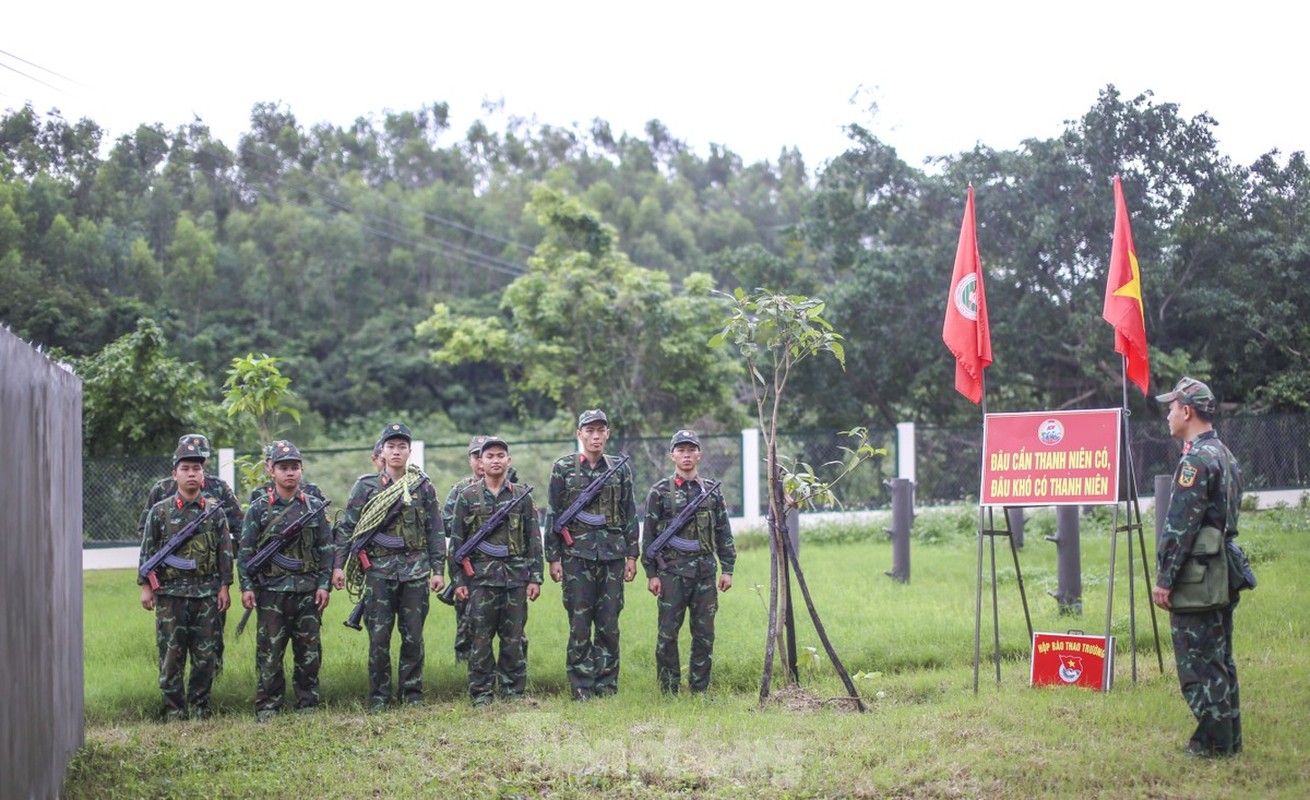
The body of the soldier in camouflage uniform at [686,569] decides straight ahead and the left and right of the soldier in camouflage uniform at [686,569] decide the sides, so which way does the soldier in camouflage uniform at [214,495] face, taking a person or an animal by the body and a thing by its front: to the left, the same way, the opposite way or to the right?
the same way

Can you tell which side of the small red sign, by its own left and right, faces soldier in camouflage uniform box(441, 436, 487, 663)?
right

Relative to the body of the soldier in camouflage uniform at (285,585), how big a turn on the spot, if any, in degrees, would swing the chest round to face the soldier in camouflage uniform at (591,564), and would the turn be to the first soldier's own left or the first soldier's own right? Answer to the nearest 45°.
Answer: approximately 90° to the first soldier's own left

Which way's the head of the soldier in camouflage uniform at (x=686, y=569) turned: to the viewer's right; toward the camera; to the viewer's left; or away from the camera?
toward the camera

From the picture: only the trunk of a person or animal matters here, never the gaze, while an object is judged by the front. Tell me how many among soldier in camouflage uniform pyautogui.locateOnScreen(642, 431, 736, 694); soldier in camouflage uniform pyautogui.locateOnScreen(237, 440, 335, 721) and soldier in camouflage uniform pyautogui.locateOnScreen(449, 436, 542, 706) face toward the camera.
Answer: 3

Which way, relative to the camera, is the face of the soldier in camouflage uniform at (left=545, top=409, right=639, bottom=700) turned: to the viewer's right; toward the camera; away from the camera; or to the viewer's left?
toward the camera

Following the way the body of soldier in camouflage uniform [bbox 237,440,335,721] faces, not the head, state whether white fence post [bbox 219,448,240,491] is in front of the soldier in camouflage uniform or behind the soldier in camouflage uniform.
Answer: behind

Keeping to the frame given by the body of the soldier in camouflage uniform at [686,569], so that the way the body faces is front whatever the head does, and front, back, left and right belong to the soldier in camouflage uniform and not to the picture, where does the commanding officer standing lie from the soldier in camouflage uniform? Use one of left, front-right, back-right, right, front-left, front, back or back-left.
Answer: front-left

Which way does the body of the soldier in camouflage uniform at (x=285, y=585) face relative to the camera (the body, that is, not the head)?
toward the camera

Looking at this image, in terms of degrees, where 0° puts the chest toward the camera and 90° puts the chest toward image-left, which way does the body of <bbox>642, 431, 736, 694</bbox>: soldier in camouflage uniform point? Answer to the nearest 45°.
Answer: approximately 0°

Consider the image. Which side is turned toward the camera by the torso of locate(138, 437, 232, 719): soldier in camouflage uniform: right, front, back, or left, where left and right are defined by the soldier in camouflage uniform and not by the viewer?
front

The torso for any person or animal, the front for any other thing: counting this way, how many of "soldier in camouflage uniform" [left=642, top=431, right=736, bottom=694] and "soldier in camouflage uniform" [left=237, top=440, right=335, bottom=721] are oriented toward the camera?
2

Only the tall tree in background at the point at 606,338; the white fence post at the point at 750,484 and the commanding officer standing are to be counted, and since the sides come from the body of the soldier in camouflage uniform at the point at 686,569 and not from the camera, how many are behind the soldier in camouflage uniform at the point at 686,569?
2

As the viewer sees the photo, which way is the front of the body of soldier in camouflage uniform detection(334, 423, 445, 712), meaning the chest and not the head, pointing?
toward the camera

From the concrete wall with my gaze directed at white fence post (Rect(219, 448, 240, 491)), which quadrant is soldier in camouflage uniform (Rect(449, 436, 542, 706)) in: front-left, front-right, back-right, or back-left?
front-right

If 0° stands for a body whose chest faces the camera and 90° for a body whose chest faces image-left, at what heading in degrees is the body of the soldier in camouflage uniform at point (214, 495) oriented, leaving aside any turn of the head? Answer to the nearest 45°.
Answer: approximately 0°
